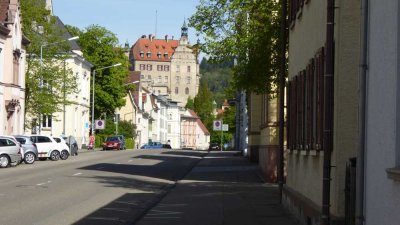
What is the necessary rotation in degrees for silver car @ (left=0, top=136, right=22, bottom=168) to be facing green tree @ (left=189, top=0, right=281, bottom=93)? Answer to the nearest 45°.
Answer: approximately 135° to its left
